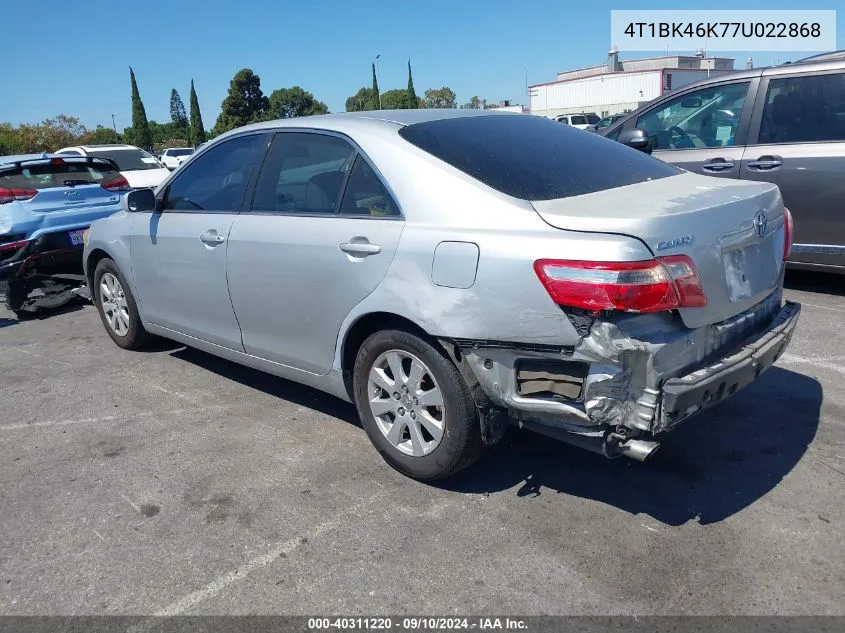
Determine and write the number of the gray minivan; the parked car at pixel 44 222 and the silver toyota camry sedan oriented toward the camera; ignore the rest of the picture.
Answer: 0

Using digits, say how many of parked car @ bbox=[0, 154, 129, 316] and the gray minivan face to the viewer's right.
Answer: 0

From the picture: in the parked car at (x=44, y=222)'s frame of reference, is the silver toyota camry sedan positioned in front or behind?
behind

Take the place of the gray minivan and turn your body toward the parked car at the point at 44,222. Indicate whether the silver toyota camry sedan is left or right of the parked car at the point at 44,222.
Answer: left

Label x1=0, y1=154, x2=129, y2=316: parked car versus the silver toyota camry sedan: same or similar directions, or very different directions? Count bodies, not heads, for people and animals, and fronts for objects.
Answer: same or similar directions

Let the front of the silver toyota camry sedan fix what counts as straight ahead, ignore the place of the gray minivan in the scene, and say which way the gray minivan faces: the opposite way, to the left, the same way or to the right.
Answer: the same way

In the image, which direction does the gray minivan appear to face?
to the viewer's left

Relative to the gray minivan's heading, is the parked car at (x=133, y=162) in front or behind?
in front

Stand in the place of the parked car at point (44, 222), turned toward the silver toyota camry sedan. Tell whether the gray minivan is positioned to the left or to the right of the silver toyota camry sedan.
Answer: left

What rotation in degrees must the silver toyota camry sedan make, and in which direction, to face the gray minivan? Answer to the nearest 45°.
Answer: approximately 90° to its right

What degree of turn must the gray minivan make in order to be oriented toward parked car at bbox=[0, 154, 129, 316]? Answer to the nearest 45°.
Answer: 0° — it already faces it

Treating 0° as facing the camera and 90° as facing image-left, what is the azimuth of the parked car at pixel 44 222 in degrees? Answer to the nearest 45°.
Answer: approximately 135°

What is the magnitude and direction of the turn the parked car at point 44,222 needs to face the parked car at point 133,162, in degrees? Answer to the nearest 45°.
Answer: approximately 45° to its right

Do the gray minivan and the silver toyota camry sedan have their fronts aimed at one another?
no

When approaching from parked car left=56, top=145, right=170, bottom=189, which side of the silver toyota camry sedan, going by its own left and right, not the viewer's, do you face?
front

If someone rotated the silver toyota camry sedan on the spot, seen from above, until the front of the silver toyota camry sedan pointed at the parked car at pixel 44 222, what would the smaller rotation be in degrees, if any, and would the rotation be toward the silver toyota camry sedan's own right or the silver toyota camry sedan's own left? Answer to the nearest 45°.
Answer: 0° — it already faces it
